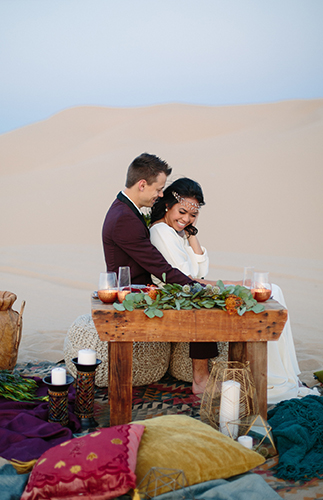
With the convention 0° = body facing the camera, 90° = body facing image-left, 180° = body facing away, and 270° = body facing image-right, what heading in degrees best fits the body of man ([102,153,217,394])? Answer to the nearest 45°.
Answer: approximately 270°

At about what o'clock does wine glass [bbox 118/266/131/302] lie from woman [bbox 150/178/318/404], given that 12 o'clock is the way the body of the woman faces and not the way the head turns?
The wine glass is roughly at 2 o'clock from the woman.

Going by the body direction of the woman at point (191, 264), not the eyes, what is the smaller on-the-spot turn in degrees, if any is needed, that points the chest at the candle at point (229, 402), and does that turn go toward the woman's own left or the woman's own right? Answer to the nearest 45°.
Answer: approximately 45° to the woman's own right

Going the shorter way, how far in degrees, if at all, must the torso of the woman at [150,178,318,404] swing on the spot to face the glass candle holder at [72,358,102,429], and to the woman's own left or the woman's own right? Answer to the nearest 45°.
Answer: approximately 90° to the woman's own right

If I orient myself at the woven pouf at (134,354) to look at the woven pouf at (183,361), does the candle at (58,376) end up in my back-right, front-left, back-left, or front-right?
back-right

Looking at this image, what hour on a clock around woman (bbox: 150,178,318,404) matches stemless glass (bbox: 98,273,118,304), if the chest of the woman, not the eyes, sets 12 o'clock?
The stemless glass is roughly at 2 o'clock from the woman.

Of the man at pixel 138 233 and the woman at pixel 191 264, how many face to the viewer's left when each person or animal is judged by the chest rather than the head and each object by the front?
0

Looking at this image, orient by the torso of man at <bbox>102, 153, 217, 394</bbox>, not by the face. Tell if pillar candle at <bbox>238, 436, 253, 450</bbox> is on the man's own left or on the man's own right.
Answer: on the man's own right
